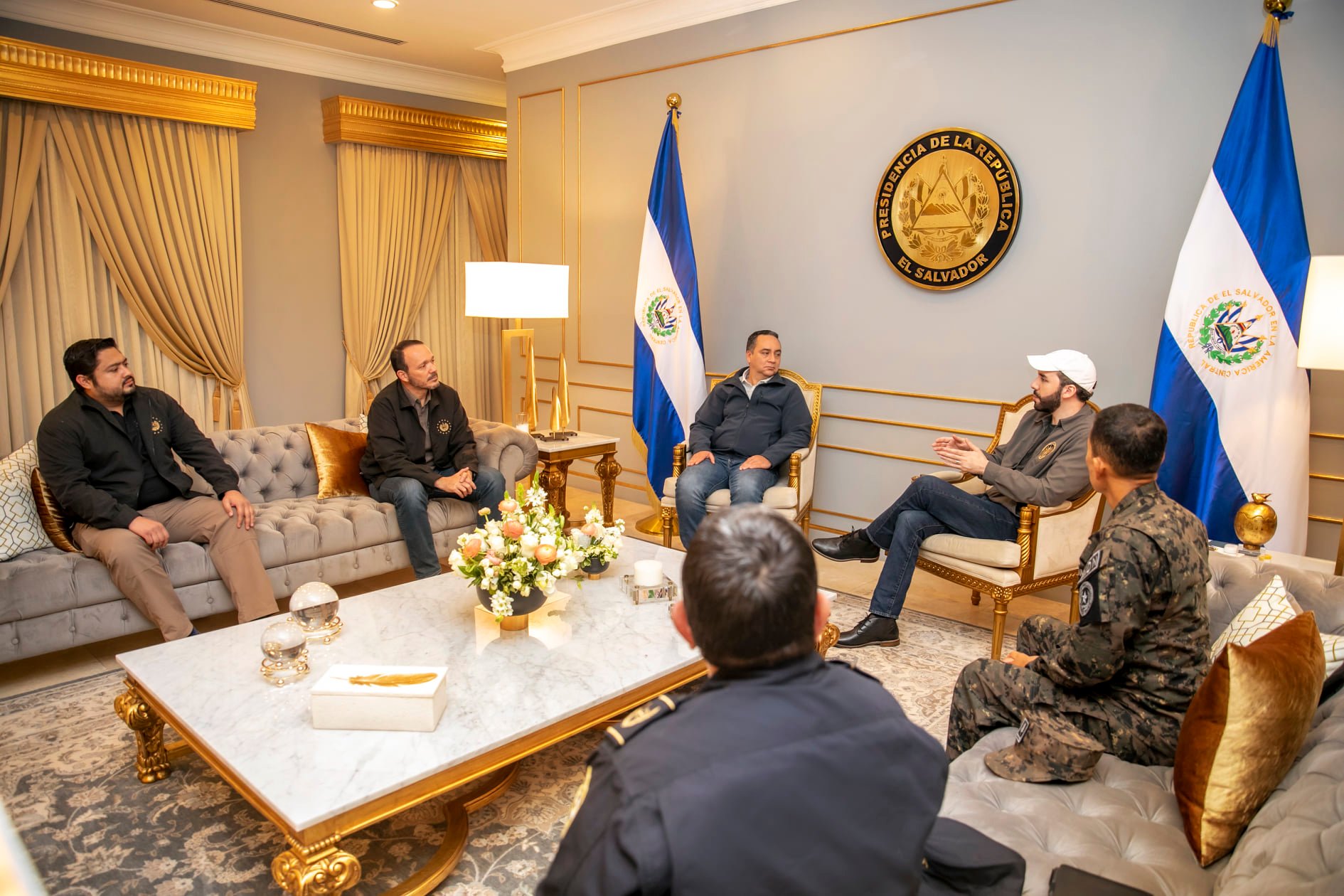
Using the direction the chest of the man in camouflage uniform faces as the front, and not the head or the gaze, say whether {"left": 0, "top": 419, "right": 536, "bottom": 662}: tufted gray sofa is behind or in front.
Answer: in front

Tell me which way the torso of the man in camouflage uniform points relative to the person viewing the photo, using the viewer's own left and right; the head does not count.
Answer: facing away from the viewer and to the left of the viewer

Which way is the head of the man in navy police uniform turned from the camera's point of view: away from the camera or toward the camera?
away from the camera

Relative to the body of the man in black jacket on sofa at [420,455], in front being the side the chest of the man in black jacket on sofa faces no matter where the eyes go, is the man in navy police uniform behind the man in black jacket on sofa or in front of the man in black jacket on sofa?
in front

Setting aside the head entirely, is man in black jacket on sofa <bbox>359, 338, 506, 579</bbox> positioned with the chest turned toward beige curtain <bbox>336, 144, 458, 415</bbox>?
no

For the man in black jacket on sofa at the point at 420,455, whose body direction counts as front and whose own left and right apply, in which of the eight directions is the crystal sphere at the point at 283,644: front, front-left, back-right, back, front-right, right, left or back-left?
front-right

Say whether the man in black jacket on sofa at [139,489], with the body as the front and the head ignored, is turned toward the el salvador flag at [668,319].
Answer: no

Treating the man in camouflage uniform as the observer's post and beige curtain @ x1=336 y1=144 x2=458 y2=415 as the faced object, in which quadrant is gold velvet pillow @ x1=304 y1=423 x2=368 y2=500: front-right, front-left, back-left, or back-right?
front-left

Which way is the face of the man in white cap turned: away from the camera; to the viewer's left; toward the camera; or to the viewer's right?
to the viewer's left

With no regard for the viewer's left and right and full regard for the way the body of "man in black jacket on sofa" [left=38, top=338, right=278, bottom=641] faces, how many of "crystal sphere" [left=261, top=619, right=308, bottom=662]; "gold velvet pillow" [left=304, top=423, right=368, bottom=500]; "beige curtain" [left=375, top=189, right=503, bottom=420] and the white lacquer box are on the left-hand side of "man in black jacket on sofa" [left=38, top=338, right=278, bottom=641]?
2

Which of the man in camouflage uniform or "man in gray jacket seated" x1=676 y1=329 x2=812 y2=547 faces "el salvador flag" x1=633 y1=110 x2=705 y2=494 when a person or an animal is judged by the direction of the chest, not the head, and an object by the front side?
the man in camouflage uniform

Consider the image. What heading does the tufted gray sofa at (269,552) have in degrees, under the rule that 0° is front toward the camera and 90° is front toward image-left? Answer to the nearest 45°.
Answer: approximately 315°

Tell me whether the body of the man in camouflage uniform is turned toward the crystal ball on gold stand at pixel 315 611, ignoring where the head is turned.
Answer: no

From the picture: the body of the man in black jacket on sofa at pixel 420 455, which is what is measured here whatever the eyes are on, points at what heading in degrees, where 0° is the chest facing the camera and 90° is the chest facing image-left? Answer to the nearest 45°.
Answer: approximately 315°

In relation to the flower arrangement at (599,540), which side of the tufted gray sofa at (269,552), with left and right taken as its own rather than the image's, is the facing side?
front

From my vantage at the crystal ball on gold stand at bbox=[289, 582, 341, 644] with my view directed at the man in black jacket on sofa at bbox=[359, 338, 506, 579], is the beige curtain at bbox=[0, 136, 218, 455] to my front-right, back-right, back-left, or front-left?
front-left
